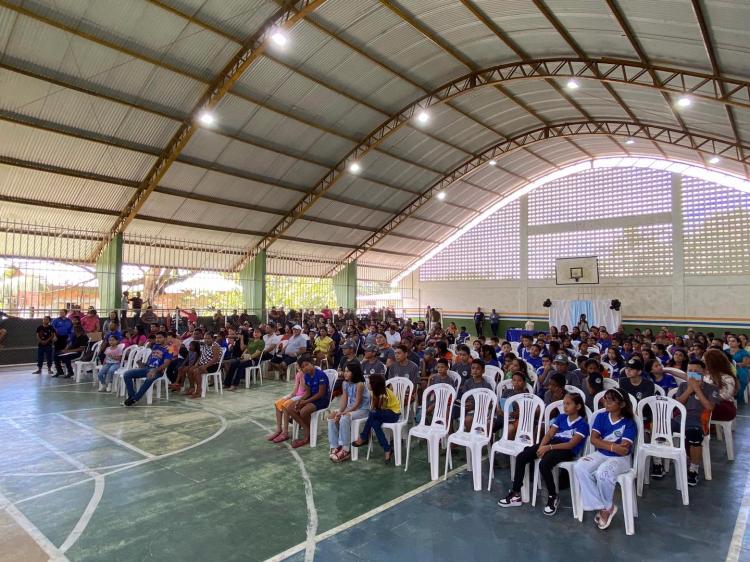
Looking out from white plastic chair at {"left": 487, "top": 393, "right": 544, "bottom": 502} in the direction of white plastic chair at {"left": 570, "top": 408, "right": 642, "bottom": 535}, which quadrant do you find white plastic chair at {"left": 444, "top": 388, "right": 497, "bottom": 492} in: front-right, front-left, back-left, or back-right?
back-right

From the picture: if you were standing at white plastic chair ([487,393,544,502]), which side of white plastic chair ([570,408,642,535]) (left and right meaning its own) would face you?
right

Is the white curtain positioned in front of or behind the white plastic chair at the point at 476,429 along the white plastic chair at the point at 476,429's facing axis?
behind

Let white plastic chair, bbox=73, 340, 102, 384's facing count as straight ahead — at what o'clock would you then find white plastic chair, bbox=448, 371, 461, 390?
white plastic chair, bbox=448, 371, 461, 390 is roughly at 8 o'clock from white plastic chair, bbox=73, 340, 102, 384.

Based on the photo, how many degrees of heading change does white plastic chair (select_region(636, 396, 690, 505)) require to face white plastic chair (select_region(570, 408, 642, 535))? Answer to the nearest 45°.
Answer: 0° — it already faces it

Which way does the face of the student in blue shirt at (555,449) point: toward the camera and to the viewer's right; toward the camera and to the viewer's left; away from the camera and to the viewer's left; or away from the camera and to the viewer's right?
toward the camera and to the viewer's left

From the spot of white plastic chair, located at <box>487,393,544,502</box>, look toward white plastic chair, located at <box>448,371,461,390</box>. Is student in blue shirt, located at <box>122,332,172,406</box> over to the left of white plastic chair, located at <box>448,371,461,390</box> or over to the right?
left

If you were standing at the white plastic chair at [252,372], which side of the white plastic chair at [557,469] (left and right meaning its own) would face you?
right

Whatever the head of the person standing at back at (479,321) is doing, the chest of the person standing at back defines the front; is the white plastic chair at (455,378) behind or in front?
in front
